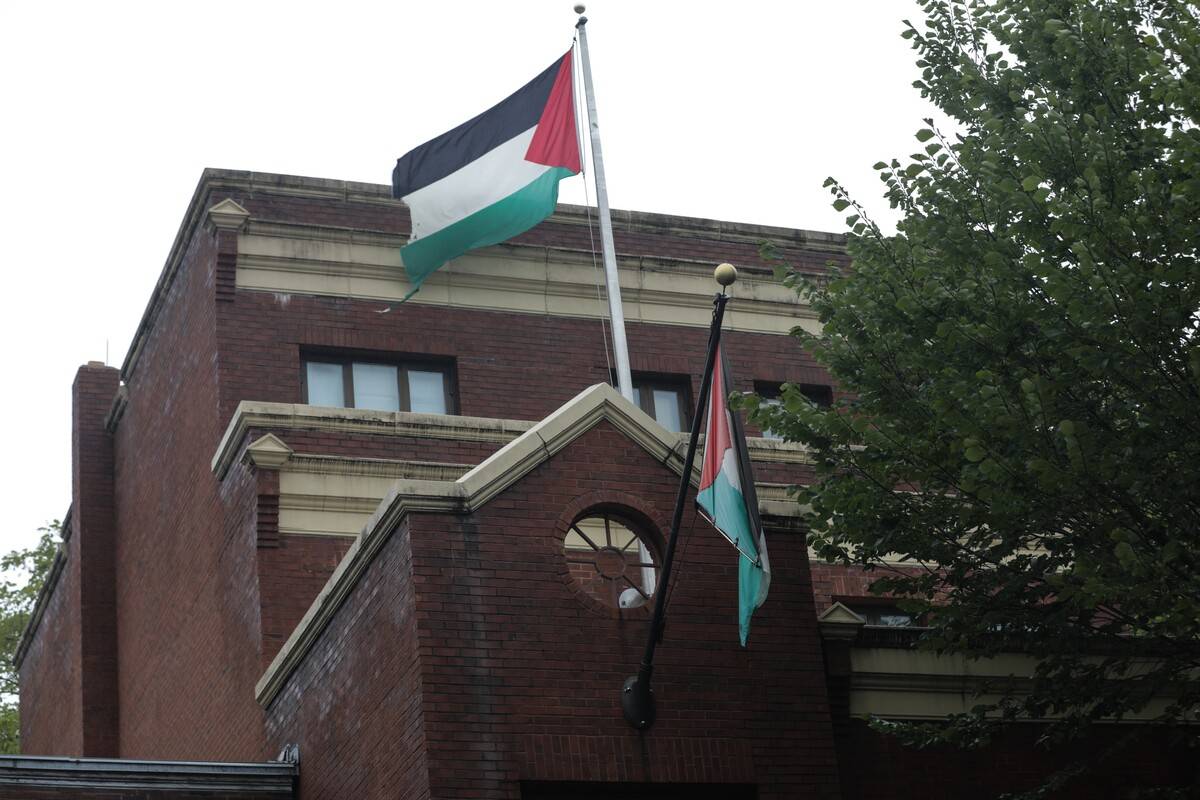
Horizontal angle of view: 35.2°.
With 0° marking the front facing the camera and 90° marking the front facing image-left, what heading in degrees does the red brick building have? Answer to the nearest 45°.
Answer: approximately 0°

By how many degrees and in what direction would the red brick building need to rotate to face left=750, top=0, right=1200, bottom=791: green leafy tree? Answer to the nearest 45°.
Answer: approximately 45° to its left
